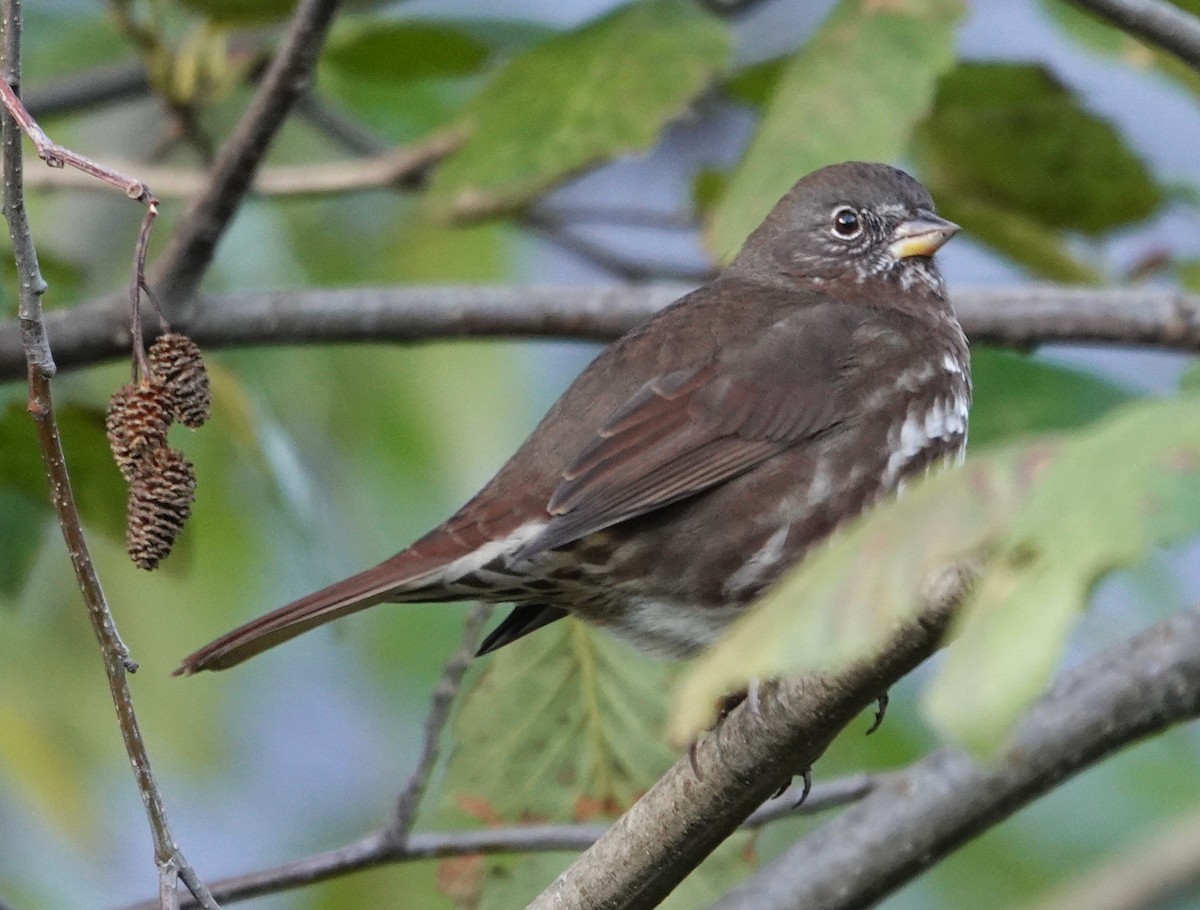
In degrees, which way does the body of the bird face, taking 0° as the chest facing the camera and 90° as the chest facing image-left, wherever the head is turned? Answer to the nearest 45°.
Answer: approximately 270°

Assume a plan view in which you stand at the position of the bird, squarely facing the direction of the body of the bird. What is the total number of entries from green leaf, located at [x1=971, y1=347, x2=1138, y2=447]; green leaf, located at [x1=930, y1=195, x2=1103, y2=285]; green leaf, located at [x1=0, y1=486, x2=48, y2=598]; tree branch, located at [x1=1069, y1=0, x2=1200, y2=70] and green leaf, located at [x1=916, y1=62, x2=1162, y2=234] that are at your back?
1

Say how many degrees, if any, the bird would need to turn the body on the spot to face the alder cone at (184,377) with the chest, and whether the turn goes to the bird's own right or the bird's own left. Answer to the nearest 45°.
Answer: approximately 135° to the bird's own right

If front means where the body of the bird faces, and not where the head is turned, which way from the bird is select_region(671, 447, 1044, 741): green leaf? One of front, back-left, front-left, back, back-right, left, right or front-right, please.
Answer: right

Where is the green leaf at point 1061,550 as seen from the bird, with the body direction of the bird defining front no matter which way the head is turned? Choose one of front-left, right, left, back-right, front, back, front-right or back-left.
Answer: right

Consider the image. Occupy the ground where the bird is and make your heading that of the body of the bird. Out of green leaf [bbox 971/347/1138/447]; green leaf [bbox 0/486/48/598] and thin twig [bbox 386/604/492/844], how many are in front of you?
1

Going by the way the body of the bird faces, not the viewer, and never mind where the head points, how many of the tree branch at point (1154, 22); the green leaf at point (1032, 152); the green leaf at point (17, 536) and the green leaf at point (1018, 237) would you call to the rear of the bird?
1
